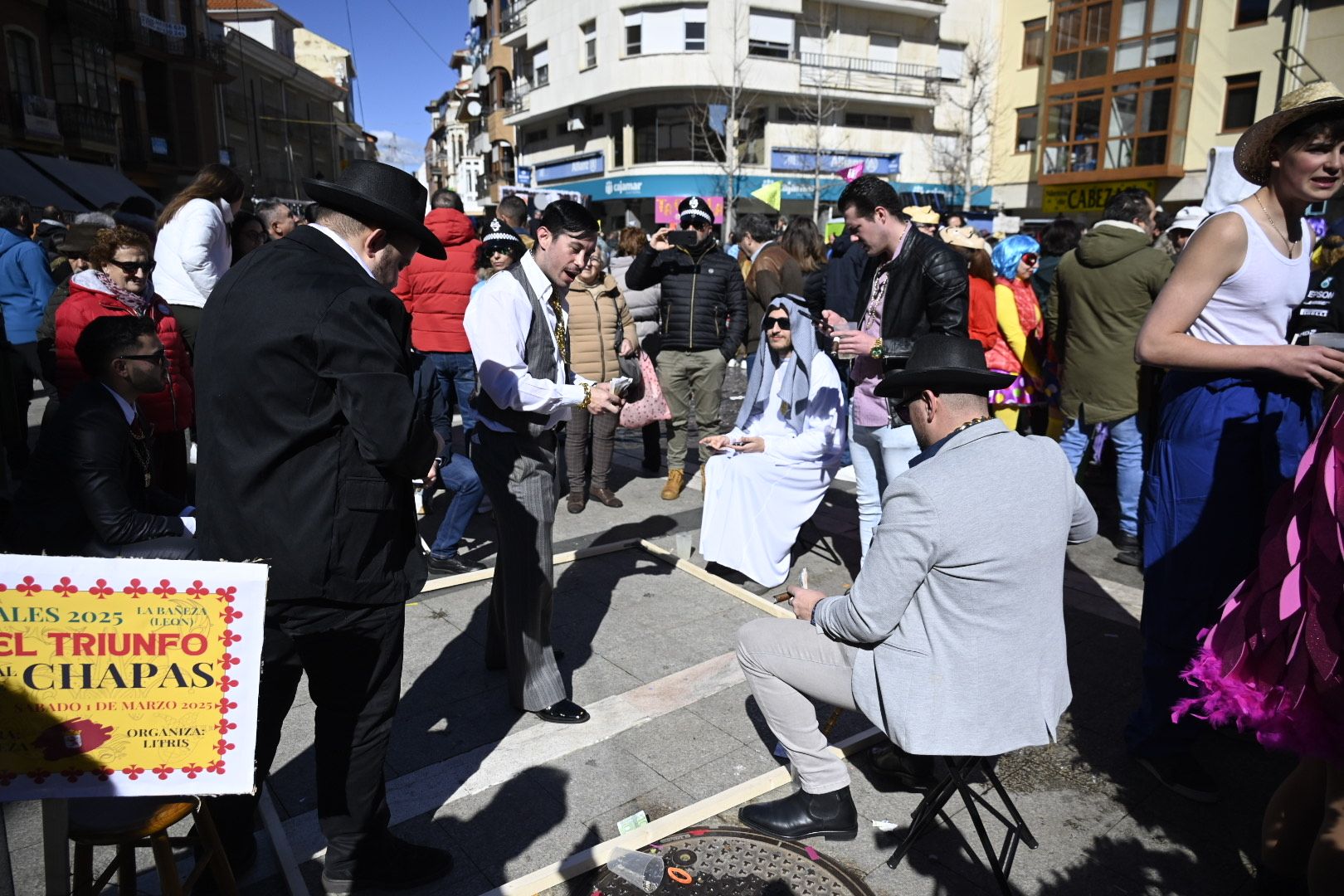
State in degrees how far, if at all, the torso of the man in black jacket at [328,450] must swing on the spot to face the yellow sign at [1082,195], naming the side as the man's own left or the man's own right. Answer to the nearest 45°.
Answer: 0° — they already face it

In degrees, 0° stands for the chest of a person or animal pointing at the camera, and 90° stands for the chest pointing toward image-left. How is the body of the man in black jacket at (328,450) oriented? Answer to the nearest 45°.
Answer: approximately 225°

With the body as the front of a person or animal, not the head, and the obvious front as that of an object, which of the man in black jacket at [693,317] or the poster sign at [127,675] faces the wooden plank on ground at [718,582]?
the man in black jacket

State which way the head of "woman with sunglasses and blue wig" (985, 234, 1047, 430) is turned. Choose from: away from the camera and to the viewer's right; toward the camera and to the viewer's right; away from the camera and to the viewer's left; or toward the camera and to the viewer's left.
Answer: toward the camera and to the viewer's right

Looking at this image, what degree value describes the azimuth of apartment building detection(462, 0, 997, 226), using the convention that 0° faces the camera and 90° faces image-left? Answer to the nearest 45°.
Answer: approximately 0°

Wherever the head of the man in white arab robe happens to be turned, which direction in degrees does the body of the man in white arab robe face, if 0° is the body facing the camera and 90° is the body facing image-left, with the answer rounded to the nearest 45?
approximately 45°

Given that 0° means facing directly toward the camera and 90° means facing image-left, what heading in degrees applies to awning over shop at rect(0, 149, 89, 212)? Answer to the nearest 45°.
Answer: approximately 270°

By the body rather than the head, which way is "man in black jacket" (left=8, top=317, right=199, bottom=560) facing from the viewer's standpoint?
to the viewer's right

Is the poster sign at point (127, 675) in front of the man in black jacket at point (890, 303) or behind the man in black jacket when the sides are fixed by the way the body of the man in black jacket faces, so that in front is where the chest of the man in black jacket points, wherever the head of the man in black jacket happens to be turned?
in front

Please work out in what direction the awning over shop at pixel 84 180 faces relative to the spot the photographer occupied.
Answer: facing to the right of the viewer

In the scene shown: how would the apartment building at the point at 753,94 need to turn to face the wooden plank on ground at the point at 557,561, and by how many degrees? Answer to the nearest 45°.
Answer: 0° — it already faces it

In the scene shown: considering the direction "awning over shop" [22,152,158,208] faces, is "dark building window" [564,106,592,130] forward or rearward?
forward

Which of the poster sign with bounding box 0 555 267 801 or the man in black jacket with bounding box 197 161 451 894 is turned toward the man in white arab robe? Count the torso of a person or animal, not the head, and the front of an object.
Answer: the man in black jacket

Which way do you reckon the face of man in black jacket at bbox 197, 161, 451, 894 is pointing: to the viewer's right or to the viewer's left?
to the viewer's right
